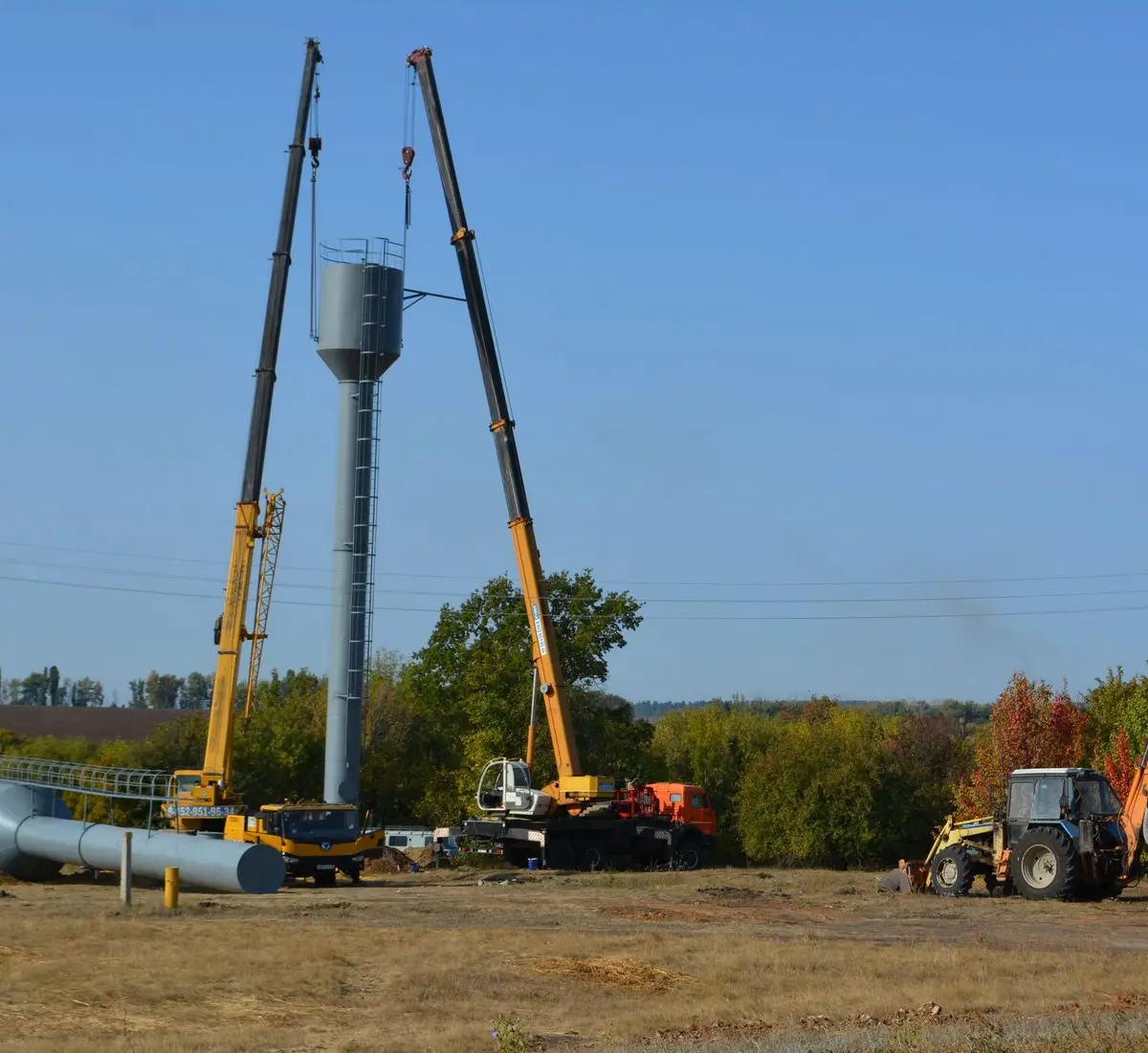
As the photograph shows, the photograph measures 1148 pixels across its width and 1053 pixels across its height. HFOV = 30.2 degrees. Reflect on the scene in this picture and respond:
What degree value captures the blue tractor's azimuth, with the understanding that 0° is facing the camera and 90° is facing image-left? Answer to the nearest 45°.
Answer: approximately 135°

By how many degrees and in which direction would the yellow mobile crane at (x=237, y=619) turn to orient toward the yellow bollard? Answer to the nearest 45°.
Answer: approximately 45° to its right

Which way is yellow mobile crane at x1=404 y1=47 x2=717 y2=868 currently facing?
to the viewer's right

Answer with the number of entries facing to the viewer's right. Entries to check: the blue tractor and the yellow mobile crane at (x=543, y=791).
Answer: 1

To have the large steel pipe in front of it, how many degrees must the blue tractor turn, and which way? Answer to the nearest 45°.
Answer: approximately 45° to its left
